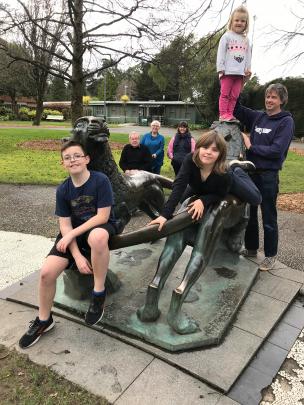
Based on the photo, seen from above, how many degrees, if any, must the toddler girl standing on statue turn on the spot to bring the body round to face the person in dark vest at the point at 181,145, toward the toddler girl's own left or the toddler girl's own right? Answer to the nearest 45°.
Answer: approximately 180°

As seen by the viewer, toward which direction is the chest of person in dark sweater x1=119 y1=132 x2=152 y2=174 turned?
toward the camera

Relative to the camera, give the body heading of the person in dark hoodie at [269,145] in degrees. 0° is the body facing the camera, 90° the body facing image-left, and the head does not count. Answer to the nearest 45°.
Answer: approximately 45°

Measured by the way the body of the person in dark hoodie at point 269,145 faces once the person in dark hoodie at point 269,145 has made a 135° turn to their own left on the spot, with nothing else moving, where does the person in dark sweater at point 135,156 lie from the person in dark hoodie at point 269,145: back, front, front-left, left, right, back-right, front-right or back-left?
back-left

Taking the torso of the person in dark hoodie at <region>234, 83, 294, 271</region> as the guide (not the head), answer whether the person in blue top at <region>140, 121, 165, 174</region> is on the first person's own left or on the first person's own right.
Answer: on the first person's own right

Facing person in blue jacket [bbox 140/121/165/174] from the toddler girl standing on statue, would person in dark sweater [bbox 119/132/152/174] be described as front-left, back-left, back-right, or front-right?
front-left

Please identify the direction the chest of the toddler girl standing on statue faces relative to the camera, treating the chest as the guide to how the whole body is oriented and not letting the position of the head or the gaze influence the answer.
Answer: toward the camera

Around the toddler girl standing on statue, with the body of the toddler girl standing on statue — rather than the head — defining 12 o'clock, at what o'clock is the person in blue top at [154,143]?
The person in blue top is roughly at 5 o'clock from the toddler girl standing on statue.

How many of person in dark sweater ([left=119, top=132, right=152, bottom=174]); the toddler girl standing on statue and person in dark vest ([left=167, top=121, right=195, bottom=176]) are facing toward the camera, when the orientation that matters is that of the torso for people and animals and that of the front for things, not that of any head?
3

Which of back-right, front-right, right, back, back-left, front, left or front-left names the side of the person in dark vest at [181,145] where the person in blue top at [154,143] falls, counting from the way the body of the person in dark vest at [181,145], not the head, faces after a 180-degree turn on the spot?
left

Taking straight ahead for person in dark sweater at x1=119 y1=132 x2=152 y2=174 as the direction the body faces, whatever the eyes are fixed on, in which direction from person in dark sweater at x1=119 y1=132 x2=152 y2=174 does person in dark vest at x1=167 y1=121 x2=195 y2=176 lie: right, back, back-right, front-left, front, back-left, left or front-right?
back-left

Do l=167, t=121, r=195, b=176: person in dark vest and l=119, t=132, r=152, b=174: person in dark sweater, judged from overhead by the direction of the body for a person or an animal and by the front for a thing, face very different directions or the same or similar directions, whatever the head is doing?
same or similar directions
